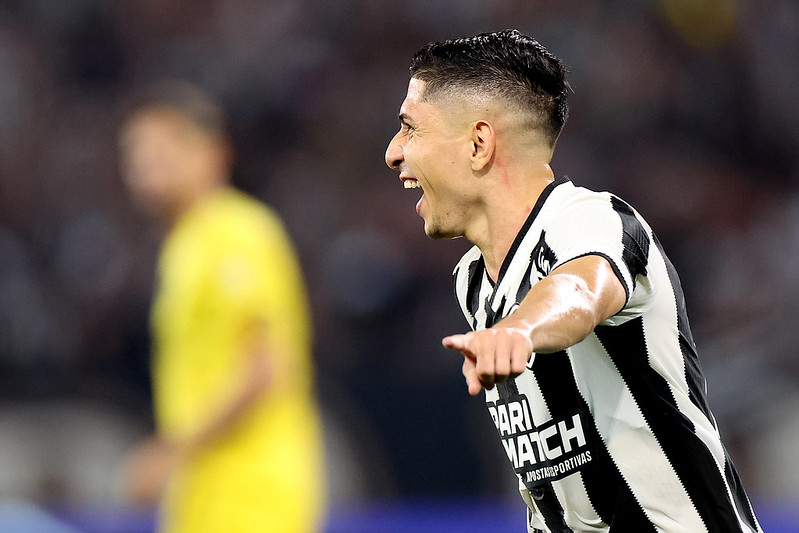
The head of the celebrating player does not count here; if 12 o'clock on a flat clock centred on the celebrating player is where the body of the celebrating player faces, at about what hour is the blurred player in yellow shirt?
The blurred player in yellow shirt is roughly at 3 o'clock from the celebrating player.

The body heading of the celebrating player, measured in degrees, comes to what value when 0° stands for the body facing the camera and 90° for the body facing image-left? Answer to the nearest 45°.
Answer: approximately 45°

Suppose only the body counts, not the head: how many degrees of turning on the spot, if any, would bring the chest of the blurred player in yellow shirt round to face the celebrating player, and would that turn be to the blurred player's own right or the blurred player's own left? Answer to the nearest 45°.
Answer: approximately 90° to the blurred player's own left

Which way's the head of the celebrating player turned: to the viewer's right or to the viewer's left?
to the viewer's left
